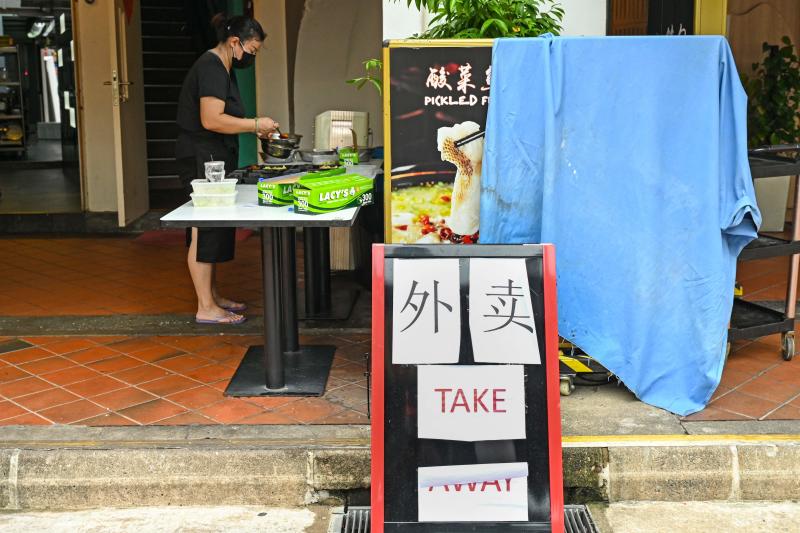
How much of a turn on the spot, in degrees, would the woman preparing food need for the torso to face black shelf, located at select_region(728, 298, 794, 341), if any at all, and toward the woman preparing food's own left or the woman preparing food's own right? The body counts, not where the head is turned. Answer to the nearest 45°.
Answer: approximately 45° to the woman preparing food's own right

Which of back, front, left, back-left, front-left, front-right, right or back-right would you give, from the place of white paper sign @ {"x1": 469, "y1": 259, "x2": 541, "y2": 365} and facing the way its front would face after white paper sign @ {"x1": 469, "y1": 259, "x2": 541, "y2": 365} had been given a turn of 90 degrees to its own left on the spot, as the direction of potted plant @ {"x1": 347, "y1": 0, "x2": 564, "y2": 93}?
left

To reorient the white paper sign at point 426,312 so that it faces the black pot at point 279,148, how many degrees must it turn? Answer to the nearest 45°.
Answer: approximately 180°

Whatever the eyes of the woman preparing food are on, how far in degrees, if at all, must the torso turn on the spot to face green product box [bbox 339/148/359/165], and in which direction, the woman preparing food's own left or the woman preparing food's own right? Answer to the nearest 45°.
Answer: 0° — they already face it

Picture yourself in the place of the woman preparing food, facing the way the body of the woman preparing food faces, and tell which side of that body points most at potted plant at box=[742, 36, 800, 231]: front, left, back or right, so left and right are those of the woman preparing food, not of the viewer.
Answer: front

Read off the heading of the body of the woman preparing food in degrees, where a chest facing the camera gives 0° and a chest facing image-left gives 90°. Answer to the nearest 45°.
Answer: approximately 270°

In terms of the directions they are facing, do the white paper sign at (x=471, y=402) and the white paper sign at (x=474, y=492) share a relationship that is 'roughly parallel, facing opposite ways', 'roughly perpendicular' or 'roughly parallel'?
roughly parallel

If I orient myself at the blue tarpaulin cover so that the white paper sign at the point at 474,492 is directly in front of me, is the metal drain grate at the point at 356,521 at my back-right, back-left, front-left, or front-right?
front-right

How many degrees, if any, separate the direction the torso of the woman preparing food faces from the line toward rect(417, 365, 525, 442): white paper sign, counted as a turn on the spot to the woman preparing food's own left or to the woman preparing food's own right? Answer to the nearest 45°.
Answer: approximately 90° to the woman preparing food's own right

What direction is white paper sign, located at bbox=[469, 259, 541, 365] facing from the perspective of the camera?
toward the camera

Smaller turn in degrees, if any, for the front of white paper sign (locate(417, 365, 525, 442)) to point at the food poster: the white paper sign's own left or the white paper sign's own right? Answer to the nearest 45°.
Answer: approximately 180°

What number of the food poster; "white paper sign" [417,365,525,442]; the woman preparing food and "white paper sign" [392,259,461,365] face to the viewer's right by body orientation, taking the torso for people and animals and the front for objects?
1

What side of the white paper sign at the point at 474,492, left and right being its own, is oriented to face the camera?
front

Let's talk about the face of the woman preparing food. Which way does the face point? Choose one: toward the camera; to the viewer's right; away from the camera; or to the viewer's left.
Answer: to the viewer's right

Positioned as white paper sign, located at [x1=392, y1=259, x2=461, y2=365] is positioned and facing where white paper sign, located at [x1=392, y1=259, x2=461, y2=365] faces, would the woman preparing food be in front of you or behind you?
behind
